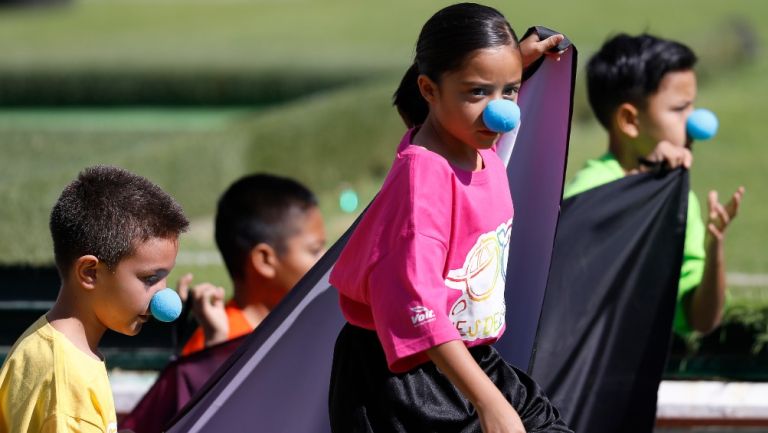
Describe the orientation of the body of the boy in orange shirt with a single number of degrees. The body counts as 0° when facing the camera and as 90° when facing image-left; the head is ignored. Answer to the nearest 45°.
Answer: approximately 270°

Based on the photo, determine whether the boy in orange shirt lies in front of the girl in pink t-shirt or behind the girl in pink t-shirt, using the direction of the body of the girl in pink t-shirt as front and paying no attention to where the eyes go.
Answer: behind

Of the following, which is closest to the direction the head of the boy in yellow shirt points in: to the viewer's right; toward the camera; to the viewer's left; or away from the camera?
to the viewer's right

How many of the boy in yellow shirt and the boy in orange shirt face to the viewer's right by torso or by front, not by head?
2

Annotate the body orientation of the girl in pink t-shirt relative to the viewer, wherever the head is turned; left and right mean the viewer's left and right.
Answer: facing the viewer and to the right of the viewer

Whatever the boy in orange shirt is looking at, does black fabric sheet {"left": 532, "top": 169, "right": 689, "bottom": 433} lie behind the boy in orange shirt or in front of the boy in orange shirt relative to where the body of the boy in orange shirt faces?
in front

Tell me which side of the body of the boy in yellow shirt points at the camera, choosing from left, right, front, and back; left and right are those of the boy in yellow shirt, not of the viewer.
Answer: right

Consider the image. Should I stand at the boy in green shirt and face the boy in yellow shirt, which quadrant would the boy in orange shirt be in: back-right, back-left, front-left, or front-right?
front-right

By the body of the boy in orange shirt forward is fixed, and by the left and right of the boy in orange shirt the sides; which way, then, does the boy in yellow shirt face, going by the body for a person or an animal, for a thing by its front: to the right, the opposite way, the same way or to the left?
the same way

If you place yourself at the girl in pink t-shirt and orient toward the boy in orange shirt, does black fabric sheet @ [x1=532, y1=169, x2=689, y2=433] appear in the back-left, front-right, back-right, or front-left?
front-right

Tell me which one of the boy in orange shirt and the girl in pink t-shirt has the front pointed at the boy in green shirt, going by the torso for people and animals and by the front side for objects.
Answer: the boy in orange shirt

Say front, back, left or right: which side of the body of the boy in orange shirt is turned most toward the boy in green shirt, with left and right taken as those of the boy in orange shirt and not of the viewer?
front

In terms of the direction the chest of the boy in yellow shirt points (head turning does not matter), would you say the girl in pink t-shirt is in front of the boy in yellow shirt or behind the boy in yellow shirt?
in front
